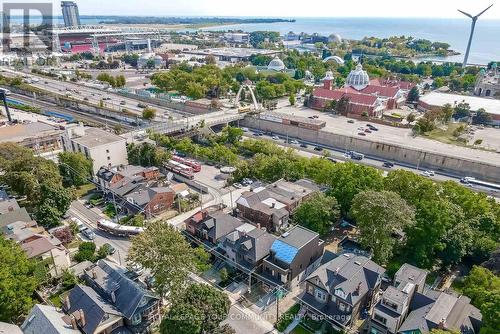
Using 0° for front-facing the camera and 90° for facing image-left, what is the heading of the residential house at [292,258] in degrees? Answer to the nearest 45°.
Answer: approximately 45°

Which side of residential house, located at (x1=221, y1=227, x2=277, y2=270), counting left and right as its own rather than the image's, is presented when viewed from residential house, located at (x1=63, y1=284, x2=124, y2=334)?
front

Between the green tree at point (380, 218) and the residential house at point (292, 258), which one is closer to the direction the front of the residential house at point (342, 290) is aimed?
the residential house

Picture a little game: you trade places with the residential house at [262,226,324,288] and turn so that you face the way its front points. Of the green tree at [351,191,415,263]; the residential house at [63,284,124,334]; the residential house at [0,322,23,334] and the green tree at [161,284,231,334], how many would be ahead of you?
3

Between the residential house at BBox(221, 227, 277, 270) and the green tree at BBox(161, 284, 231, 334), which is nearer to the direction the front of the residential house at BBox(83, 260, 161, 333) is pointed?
the green tree

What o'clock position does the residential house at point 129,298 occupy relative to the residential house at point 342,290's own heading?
the residential house at point 129,298 is roughly at 1 o'clock from the residential house at point 342,290.

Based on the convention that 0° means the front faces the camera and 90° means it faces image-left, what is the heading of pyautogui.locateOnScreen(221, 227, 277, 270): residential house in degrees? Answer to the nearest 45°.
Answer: approximately 45°
